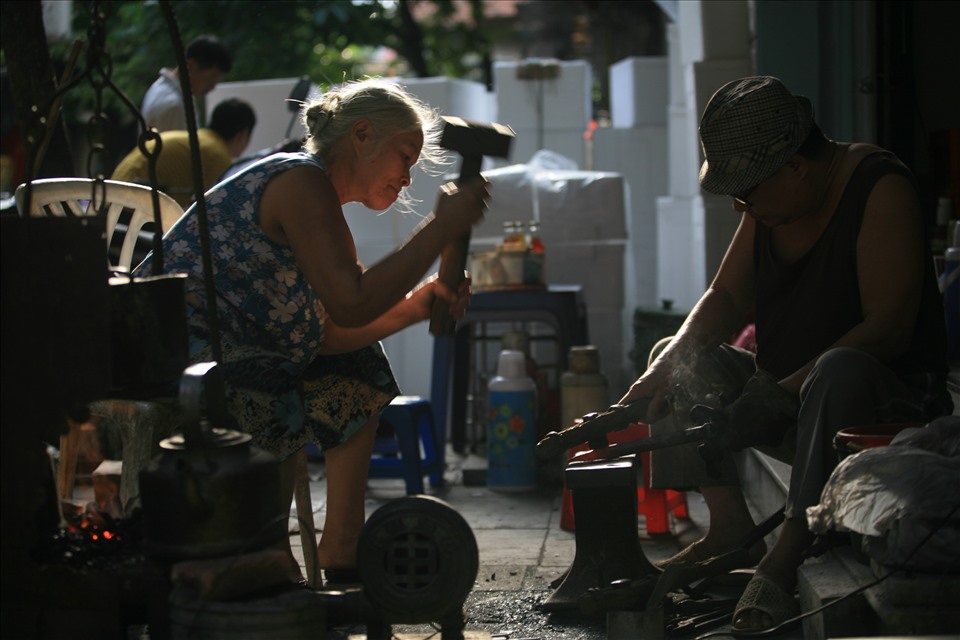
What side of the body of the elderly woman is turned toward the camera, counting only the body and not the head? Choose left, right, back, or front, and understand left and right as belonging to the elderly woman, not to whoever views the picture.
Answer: right

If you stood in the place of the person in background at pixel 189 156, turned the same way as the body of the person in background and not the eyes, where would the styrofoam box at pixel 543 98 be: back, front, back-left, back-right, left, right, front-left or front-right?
front

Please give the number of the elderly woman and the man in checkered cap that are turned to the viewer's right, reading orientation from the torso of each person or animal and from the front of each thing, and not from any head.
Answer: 1

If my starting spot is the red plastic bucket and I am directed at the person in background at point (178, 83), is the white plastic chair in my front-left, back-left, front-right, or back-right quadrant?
front-left

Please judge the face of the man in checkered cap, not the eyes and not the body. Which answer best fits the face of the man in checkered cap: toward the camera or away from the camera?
toward the camera

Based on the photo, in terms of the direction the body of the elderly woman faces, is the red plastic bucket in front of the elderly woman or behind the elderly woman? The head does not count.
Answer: in front

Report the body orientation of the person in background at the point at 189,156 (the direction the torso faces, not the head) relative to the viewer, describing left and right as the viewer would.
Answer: facing away from the viewer and to the right of the viewer

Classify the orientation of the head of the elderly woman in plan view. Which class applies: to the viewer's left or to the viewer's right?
to the viewer's right

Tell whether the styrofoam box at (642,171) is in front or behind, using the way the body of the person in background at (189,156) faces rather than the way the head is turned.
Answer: in front

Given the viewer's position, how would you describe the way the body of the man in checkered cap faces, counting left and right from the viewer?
facing the viewer and to the left of the viewer

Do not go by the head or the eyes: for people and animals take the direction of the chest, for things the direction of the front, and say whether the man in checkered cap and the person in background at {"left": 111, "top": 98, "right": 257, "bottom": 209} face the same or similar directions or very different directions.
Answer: very different directions

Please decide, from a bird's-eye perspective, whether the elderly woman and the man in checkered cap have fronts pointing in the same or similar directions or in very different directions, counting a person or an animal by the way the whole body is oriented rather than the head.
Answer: very different directions

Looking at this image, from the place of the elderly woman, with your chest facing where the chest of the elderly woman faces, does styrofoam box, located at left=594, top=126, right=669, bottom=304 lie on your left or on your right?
on your left
